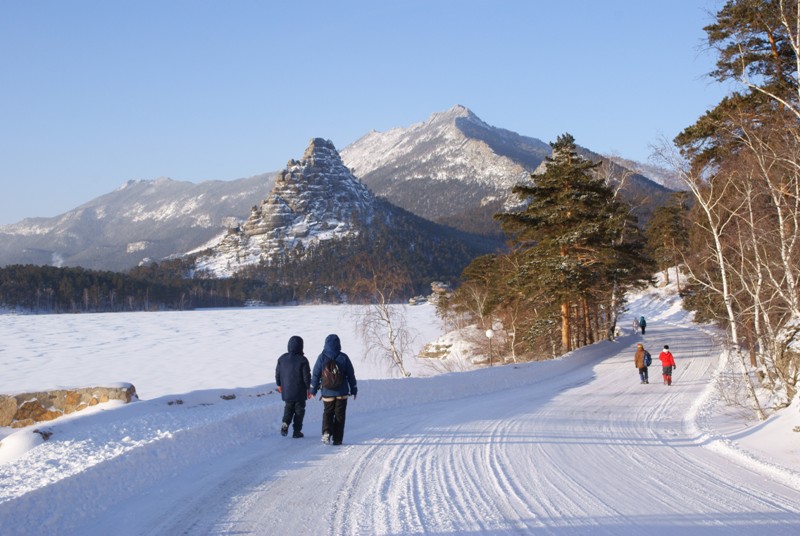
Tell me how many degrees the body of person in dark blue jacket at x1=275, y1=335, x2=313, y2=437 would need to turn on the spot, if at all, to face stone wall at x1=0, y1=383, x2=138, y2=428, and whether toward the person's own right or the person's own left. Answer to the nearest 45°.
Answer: approximately 45° to the person's own left

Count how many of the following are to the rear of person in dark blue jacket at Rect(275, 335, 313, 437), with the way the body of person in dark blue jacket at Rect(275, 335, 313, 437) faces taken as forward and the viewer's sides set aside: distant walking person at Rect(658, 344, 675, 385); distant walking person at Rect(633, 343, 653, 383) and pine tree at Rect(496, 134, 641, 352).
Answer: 0

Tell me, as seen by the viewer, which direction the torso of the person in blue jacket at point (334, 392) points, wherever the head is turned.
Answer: away from the camera

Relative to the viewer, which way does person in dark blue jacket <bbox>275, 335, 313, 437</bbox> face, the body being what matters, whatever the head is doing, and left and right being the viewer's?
facing away from the viewer

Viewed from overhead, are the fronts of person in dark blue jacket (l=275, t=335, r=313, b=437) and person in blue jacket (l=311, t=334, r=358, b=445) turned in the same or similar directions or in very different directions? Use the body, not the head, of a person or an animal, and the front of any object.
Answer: same or similar directions

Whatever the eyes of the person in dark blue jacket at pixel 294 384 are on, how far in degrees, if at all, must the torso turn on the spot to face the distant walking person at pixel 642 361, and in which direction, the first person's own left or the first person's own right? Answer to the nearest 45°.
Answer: approximately 45° to the first person's own right

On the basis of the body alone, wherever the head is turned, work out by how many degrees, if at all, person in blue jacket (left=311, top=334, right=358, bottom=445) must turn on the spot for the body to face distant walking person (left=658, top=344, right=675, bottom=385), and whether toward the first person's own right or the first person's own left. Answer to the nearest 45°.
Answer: approximately 45° to the first person's own right

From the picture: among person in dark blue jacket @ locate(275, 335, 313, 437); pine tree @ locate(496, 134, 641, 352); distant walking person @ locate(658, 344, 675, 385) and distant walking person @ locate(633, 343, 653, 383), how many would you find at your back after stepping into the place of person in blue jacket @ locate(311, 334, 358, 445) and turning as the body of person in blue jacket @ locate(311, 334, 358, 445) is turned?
0

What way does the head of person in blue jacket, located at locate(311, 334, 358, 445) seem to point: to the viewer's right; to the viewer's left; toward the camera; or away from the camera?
away from the camera

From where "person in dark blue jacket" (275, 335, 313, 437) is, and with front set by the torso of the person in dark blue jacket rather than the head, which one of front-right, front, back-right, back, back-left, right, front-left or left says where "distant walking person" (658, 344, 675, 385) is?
front-right

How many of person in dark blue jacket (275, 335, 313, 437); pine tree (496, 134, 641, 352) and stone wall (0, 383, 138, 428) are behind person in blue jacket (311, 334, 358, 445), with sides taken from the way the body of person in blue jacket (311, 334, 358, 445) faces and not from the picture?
0

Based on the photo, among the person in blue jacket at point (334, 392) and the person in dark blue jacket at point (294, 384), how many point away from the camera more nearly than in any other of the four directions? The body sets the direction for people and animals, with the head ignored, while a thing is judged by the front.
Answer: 2
